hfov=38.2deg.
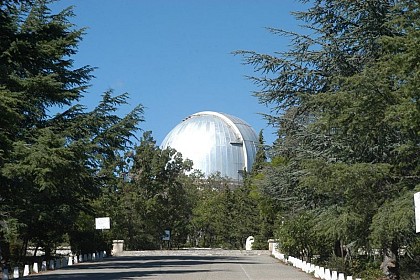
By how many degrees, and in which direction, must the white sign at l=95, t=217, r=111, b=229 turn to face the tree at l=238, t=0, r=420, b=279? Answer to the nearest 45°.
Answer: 0° — it already faces it

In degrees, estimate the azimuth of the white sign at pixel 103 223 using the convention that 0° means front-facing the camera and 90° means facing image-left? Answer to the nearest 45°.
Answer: approximately 0°

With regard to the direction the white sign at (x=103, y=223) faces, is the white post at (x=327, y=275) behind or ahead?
ahead

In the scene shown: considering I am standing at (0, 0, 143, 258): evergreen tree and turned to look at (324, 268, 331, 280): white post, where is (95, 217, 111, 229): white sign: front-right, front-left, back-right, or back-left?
back-left
